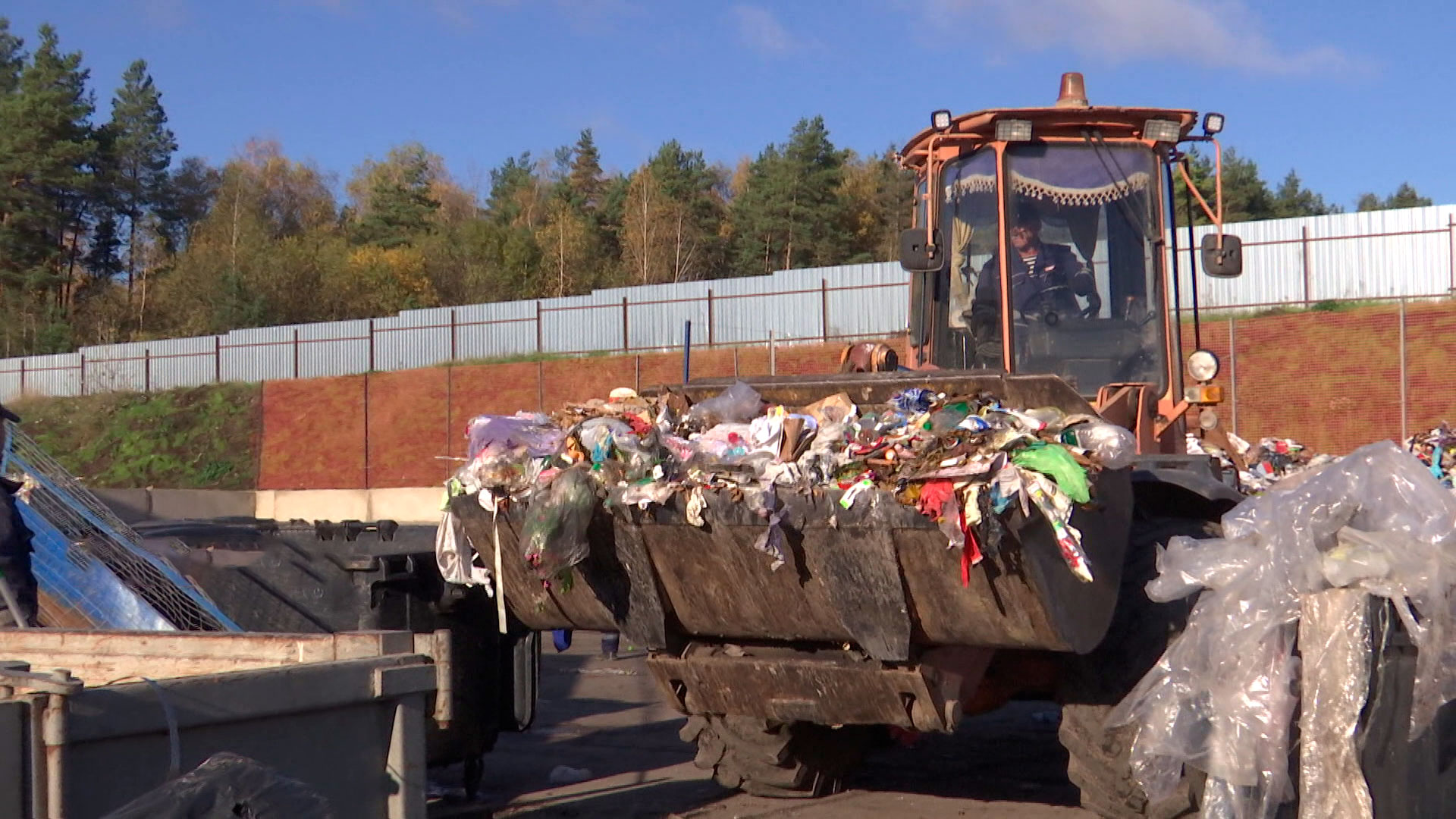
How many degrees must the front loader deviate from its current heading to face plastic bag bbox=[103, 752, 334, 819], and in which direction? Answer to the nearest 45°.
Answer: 0° — it already faces it

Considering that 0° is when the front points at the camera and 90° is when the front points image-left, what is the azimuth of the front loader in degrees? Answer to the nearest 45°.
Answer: approximately 45°

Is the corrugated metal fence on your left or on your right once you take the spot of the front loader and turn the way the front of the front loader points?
on your right

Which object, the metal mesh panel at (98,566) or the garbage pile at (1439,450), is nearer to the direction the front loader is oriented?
the metal mesh panel

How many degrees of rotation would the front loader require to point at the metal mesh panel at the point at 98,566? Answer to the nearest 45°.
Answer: approximately 45° to its right

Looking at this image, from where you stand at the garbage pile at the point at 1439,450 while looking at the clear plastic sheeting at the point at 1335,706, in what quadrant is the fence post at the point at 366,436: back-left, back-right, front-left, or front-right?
back-right

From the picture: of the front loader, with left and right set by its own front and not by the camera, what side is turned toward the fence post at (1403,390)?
back
